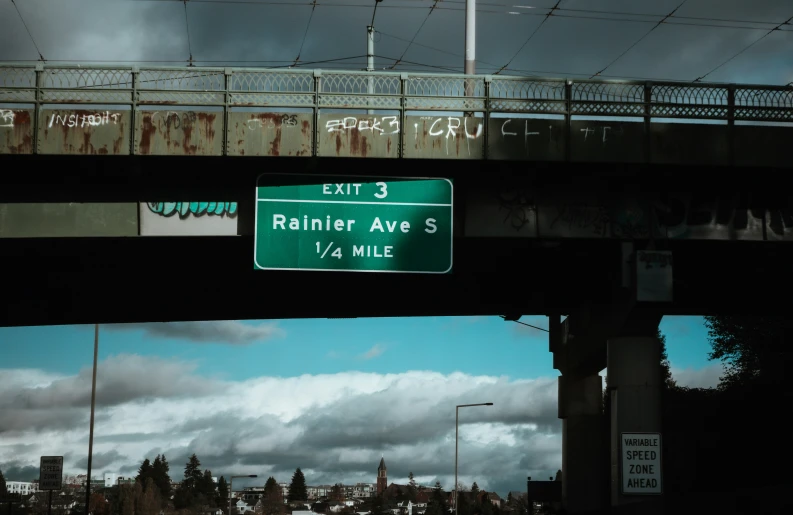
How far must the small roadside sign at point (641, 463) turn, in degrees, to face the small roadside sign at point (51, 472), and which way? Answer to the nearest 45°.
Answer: approximately 135° to its right

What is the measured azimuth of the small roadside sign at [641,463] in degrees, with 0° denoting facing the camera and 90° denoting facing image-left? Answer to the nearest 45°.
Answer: approximately 0°

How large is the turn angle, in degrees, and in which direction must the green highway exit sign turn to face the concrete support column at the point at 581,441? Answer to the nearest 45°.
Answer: approximately 135° to its left

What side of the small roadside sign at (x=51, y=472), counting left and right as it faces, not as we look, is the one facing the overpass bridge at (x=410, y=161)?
front

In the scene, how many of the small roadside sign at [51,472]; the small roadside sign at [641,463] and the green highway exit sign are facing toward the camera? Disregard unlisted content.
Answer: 3

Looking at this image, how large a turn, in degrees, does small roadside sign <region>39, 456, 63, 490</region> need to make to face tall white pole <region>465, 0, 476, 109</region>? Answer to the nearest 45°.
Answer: approximately 45° to its left

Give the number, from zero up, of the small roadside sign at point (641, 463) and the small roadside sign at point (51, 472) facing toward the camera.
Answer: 2

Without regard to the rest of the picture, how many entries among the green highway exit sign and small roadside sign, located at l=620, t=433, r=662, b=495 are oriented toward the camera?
2
